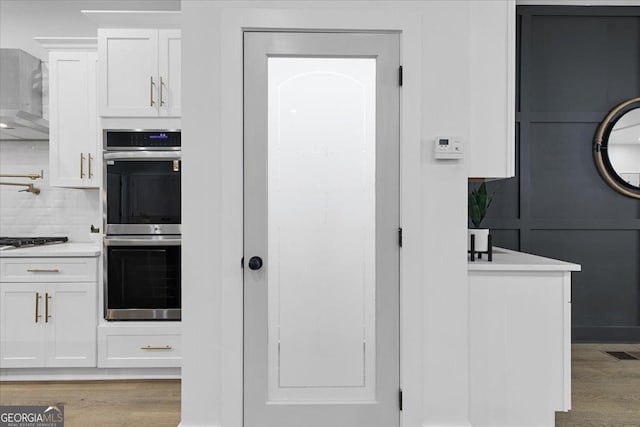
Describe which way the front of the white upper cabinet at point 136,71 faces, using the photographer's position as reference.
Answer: facing the viewer

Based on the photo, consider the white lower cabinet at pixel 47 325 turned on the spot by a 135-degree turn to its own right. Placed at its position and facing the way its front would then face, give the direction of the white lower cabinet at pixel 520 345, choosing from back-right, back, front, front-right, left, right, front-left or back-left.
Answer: back

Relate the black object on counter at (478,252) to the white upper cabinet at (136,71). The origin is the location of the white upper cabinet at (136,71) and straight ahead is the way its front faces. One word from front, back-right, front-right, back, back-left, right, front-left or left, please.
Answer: front-left

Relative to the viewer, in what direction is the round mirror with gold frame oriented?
toward the camera

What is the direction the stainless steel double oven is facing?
toward the camera

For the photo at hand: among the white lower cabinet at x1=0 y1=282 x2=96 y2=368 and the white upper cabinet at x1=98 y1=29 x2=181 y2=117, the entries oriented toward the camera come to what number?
2

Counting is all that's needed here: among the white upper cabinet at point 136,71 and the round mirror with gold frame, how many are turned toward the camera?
2

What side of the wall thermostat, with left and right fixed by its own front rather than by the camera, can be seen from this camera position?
front
